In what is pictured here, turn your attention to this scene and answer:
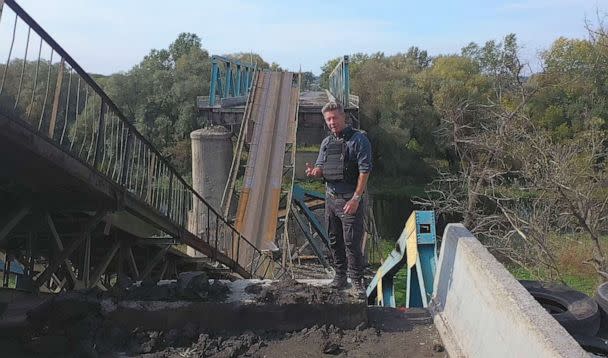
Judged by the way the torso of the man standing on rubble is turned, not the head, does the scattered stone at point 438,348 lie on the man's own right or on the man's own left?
on the man's own left

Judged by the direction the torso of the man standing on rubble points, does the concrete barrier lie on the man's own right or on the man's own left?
on the man's own left

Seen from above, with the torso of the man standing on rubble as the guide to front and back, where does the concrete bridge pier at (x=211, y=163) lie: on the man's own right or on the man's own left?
on the man's own right

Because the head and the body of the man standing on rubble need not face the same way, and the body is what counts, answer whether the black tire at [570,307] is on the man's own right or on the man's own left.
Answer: on the man's own left

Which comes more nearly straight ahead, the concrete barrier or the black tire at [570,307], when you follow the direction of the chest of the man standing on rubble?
the concrete barrier

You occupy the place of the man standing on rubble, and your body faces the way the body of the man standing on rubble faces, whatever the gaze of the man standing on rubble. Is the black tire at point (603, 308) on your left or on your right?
on your left

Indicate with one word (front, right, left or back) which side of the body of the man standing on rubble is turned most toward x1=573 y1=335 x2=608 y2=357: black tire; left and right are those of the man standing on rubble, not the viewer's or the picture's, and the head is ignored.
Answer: left
